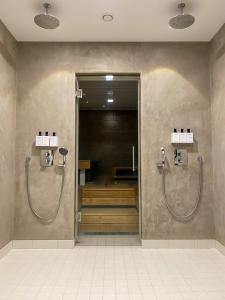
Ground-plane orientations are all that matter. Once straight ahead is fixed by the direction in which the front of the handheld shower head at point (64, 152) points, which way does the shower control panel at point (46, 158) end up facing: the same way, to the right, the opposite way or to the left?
the same way

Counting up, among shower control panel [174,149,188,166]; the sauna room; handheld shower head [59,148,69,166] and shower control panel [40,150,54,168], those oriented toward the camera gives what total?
4

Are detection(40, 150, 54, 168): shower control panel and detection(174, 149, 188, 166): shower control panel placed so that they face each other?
no

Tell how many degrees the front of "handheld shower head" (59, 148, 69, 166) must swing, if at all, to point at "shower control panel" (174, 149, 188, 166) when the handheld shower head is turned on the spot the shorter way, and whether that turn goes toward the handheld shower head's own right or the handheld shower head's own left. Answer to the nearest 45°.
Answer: approximately 90° to the handheld shower head's own left

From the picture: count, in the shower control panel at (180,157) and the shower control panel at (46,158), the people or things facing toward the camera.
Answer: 2

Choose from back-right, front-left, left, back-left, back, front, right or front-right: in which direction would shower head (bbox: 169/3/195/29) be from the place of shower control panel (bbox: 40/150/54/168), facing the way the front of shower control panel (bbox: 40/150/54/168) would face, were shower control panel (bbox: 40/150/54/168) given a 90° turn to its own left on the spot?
front-right

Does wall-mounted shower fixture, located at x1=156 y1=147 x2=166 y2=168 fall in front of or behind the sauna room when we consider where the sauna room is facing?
in front

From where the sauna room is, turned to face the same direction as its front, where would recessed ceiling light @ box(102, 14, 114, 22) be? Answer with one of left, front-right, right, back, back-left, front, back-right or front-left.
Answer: front

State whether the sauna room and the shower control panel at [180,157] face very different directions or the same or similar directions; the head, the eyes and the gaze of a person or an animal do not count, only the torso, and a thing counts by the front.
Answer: same or similar directions

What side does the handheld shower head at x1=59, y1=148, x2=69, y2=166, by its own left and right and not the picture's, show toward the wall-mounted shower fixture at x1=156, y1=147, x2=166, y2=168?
left

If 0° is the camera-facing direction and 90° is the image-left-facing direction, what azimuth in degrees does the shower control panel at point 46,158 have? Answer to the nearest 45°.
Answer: approximately 0°

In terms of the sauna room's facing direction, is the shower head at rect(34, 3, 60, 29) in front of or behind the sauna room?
in front

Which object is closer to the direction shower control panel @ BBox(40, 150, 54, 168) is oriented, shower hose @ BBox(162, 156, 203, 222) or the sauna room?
the shower hose

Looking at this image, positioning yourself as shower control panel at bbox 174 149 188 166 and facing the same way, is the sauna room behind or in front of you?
behind

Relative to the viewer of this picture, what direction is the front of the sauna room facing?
facing the viewer

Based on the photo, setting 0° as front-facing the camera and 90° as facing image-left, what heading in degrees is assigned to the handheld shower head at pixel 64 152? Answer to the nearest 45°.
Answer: approximately 0°
